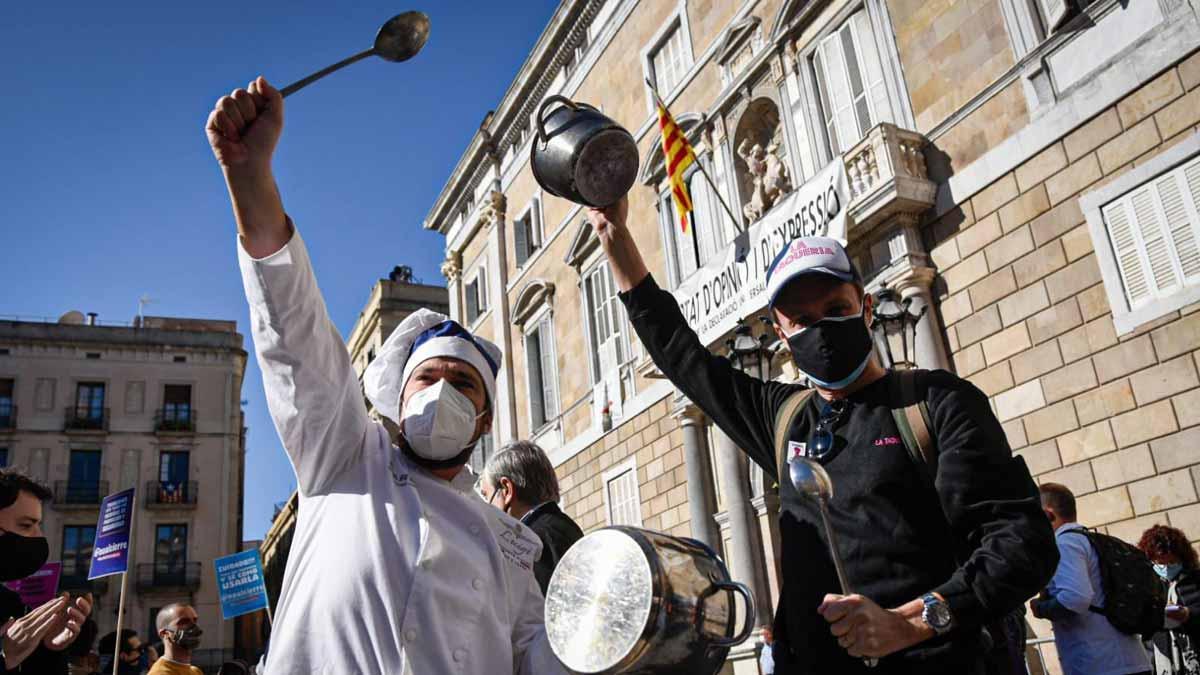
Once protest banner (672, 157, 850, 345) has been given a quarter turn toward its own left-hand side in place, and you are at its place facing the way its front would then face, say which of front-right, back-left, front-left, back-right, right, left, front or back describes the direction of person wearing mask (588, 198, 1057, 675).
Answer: front-right

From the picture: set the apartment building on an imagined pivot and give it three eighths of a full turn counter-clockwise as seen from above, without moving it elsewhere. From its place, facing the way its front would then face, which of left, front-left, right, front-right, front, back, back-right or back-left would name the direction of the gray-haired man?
back-right

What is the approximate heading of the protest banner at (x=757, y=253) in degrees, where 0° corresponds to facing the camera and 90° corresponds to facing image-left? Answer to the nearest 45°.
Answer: approximately 45°

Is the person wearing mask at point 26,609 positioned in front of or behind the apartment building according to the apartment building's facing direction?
in front

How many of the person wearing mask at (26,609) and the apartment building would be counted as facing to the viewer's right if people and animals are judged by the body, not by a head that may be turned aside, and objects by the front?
1

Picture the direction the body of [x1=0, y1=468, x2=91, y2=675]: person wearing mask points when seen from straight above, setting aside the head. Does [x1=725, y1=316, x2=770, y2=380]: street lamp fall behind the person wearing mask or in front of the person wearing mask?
in front

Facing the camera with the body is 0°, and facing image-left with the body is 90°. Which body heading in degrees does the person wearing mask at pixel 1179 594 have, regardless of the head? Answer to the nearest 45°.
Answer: approximately 45°

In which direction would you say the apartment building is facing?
toward the camera

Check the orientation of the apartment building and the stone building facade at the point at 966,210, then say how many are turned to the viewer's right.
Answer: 0

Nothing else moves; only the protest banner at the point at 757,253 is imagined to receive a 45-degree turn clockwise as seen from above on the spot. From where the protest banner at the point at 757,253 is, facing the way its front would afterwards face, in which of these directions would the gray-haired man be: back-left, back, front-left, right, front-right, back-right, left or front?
left

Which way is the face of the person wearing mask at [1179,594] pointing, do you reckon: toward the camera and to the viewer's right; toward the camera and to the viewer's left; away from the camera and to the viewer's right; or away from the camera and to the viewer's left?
toward the camera and to the viewer's left
